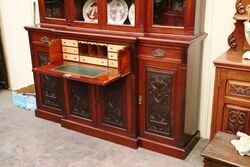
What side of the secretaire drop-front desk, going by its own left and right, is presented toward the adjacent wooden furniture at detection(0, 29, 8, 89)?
right

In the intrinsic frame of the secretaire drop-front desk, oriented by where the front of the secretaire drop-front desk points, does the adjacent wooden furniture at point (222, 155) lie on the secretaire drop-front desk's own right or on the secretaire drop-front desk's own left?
on the secretaire drop-front desk's own left

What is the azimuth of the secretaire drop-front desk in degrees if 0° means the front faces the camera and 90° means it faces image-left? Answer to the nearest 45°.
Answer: approximately 45°

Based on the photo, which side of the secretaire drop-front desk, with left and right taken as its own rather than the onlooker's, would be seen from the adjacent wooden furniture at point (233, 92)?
left
